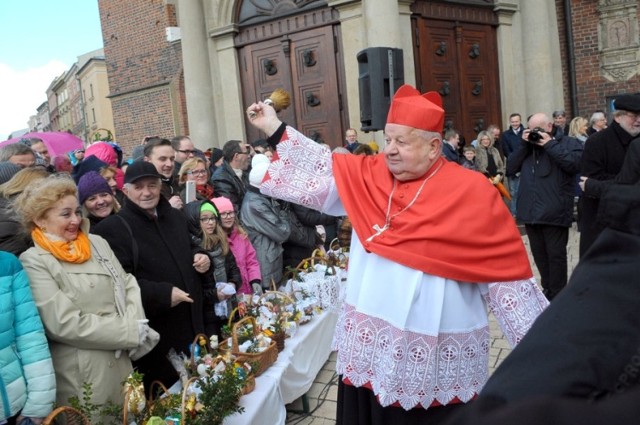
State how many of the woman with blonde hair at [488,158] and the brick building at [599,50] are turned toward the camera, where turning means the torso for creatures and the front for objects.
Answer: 2

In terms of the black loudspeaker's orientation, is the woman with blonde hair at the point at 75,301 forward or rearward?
forward

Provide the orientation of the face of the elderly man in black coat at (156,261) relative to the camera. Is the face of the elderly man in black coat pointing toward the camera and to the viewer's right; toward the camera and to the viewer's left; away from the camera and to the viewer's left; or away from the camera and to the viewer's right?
toward the camera and to the viewer's right

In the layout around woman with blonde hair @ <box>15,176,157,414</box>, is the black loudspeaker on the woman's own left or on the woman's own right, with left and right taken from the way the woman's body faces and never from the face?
on the woman's own left

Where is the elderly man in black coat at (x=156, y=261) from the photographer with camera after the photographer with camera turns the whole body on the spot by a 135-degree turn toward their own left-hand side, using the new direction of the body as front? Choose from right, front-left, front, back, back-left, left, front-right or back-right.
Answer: back-right

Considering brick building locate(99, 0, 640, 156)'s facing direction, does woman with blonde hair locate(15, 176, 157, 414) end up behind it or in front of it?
in front

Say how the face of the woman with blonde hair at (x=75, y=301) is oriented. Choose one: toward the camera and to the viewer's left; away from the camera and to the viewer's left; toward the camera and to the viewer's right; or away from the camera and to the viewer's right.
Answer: toward the camera and to the viewer's right

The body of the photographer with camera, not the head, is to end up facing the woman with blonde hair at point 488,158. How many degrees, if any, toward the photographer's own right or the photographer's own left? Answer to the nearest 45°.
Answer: approximately 135° to the photographer's own right

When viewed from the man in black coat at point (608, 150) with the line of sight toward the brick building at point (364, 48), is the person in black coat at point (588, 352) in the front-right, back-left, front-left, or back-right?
back-left

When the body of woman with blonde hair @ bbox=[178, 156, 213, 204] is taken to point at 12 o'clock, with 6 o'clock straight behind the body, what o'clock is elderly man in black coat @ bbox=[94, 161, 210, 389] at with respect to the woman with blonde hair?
The elderly man in black coat is roughly at 2 o'clock from the woman with blonde hair.

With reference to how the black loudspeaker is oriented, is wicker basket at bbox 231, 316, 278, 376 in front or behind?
in front

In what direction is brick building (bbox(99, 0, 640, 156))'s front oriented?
toward the camera

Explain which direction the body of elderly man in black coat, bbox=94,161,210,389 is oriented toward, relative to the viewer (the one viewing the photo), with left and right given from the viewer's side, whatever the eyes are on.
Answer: facing the viewer and to the right of the viewer

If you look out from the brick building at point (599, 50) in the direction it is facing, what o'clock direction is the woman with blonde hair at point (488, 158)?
The woman with blonde hair is roughly at 1 o'clock from the brick building.
